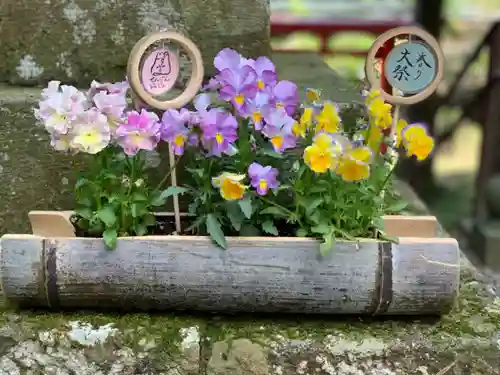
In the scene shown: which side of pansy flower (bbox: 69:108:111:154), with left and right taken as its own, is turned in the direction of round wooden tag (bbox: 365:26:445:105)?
left

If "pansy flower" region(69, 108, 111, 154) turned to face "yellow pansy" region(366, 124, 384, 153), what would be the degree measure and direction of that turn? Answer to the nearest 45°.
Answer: approximately 90° to its left

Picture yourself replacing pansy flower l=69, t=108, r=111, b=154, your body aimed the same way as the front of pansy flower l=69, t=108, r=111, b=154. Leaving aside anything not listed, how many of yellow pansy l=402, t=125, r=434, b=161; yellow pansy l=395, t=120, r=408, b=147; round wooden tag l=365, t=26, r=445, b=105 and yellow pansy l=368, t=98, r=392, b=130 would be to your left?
4

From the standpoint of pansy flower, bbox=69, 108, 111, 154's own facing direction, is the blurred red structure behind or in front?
behind

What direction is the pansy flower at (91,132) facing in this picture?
toward the camera

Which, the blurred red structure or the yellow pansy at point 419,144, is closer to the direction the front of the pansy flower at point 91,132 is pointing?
the yellow pansy
